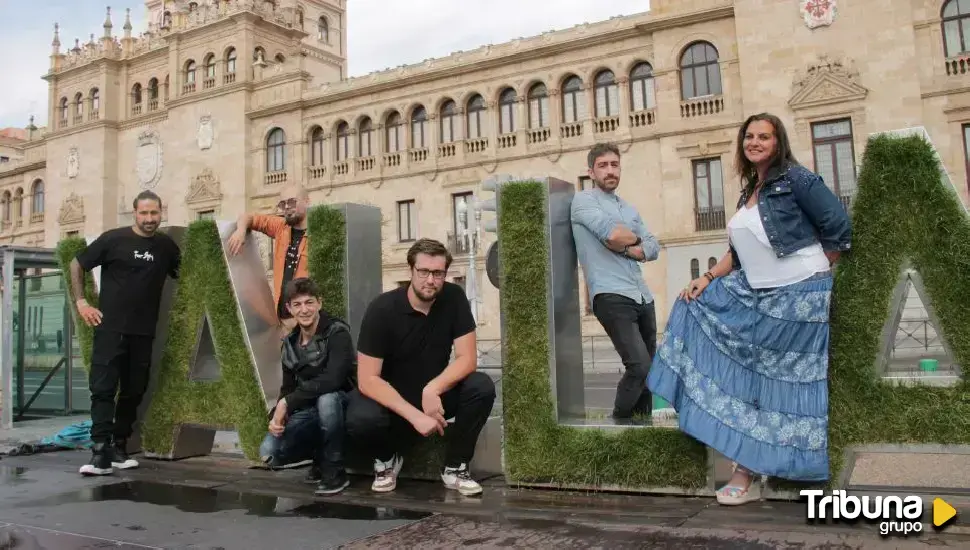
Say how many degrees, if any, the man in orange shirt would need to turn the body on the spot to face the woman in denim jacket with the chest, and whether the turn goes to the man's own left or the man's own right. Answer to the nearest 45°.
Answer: approximately 45° to the man's own left

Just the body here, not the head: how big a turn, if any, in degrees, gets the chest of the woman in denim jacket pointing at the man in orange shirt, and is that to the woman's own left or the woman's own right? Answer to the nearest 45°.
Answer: approximately 45° to the woman's own right

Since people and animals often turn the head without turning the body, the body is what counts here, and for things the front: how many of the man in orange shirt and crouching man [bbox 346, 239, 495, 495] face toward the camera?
2

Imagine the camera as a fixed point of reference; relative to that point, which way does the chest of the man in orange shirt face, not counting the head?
toward the camera

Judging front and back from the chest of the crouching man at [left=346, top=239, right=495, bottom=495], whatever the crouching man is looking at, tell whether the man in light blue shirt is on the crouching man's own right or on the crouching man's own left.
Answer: on the crouching man's own left

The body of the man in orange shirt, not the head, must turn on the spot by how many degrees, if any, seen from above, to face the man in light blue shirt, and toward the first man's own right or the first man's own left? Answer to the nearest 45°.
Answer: approximately 45° to the first man's own left

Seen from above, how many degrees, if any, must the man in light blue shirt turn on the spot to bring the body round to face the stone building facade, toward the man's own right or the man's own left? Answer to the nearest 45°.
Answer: approximately 135° to the man's own left

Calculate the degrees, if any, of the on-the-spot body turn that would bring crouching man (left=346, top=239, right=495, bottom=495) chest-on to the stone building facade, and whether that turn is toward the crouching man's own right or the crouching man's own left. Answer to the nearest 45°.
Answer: approximately 180°

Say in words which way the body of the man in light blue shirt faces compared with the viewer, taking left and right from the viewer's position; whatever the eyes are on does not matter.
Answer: facing the viewer and to the right of the viewer

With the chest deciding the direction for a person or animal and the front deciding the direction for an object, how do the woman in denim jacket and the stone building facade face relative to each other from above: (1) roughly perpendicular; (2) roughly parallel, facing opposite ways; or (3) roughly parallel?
roughly parallel

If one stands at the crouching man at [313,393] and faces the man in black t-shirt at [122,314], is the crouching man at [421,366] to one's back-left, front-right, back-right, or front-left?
back-right

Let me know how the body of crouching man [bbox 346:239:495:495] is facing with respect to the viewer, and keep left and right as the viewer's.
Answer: facing the viewer
